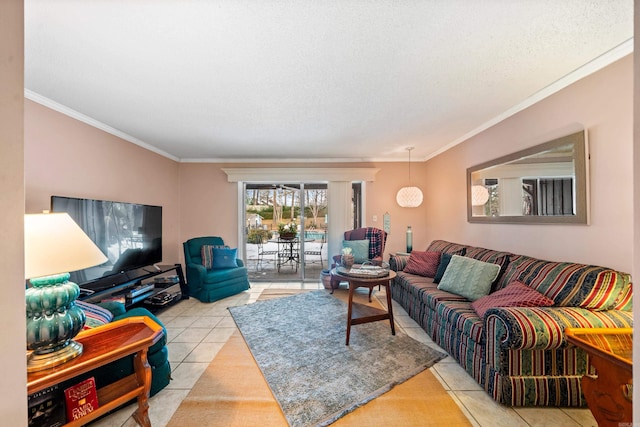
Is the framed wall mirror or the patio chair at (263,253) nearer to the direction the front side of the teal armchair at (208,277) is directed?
the framed wall mirror

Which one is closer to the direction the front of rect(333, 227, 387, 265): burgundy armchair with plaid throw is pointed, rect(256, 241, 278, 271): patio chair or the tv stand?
the tv stand

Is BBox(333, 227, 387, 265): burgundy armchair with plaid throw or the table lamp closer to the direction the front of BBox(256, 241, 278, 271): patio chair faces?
the burgundy armchair with plaid throw

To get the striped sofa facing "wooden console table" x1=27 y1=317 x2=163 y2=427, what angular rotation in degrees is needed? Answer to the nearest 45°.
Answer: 0° — it already faces it

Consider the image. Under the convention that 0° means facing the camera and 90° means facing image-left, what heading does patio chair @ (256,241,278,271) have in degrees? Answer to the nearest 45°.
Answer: approximately 270°

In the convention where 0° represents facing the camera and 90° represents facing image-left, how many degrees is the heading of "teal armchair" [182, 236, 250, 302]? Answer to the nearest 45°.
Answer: approximately 315°

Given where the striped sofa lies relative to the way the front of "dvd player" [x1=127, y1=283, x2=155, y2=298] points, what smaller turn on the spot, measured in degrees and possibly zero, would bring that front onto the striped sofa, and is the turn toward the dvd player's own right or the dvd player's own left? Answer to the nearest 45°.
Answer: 0° — it already faces it

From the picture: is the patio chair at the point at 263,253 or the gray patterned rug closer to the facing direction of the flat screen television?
the gray patterned rug

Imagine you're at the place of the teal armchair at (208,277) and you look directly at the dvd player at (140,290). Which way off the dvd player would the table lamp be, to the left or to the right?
left

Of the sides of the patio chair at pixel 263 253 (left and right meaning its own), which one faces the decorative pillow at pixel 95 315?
right

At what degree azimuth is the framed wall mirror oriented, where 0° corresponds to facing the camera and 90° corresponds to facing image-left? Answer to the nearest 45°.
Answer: approximately 45°

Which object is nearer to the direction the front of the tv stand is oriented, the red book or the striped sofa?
the striped sofa

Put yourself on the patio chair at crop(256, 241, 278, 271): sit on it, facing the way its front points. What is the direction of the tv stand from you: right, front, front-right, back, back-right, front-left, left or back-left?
back-right
